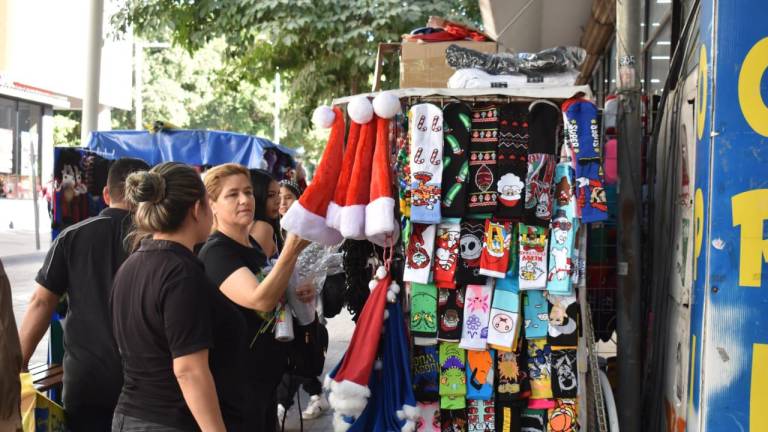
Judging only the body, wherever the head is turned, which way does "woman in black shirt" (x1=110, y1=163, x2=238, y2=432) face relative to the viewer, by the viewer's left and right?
facing away from the viewer and to the right of the viewer

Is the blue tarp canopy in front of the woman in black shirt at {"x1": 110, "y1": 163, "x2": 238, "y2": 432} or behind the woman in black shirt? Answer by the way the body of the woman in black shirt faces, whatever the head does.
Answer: in front

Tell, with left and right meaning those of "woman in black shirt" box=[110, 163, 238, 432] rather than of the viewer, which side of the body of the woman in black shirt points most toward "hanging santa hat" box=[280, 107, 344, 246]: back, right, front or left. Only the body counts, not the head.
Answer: front

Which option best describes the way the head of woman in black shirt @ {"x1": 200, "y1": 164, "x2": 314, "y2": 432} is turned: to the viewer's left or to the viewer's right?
to the viewer's right

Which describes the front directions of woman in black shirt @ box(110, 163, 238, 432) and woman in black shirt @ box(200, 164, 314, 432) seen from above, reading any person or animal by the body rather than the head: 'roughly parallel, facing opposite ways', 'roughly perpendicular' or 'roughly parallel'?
roughly perpendicular

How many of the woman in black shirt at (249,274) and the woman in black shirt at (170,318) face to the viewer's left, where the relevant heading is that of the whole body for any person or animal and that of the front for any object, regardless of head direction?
0

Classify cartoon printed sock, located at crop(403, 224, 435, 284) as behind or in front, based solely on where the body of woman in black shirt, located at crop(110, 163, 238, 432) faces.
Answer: in front

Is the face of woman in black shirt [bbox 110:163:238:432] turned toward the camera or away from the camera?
away from the camera

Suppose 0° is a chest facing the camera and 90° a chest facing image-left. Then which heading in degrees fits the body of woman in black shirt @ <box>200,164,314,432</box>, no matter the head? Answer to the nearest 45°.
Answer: approximately 315°

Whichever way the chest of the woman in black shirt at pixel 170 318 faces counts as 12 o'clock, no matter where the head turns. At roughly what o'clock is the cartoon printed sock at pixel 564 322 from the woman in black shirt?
The cartoon printed sock is roughly at 1 o'clock from the woman in black shirt.

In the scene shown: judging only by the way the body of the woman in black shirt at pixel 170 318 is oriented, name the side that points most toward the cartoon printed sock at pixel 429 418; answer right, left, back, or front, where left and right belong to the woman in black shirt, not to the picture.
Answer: front
